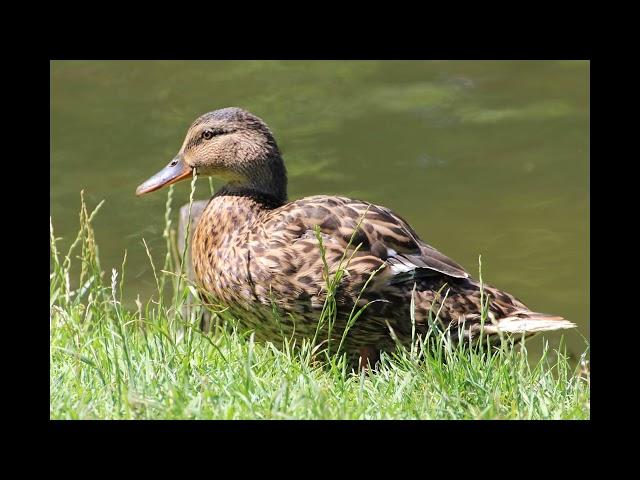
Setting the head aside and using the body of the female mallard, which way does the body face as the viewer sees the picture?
to the viewer's left
